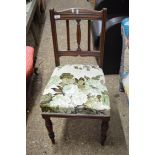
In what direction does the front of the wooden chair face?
toward the camera
